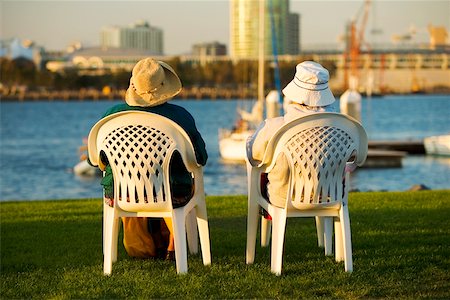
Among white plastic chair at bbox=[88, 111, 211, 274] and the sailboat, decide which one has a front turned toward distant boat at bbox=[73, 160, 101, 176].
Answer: the white plastic chair

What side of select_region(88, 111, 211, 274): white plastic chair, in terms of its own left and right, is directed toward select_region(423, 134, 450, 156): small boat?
front

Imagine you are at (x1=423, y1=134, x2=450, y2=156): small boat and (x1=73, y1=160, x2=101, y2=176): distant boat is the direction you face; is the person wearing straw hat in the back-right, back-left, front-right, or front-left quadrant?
front-left

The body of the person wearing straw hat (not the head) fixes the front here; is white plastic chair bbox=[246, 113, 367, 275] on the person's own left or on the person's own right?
on the person's own right

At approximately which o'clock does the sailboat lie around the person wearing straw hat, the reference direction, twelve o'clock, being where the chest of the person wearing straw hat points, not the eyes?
The sailboat is roughly at 12 o'clock from the person wearing straw hat.

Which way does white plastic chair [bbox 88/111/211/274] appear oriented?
away from the camera

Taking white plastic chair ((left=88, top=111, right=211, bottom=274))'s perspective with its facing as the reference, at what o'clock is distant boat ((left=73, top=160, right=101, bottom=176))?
The distant boat is roughly at 12 o'clock from the white plastic chair.

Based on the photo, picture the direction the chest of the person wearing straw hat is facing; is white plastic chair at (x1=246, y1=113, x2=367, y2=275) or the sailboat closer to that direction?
the sailboat

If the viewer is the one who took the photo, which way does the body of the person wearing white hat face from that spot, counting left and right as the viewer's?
facing away from the viewer

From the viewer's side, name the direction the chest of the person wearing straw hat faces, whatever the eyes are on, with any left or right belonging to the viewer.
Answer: facing away from the viewer

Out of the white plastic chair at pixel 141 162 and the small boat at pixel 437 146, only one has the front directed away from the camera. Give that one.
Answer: the white plastic chair

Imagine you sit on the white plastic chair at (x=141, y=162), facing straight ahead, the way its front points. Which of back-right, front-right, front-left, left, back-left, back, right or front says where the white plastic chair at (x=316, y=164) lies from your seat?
right

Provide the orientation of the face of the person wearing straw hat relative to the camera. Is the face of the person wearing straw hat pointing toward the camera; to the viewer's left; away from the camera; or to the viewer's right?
away from the camera

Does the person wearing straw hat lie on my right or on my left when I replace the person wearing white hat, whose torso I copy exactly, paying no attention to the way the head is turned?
on my left
